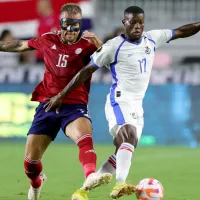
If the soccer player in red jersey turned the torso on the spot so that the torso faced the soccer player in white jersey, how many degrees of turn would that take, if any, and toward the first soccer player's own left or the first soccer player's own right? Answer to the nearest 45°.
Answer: approximately 90° to the first soccer player's own left

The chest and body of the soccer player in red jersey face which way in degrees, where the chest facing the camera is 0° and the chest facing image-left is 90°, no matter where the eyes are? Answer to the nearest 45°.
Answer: approximately 0°
